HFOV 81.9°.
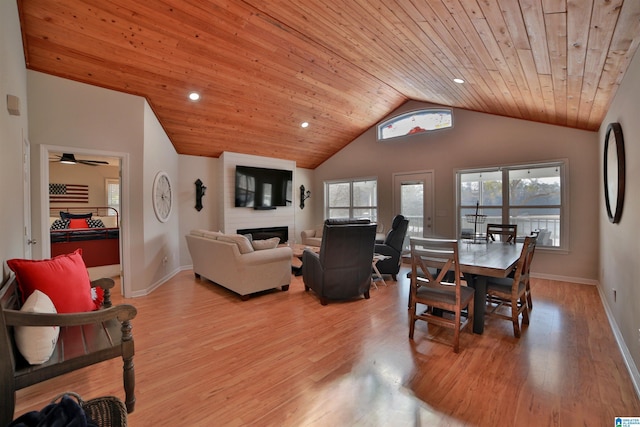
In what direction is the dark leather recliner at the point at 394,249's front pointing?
to the viewer's left

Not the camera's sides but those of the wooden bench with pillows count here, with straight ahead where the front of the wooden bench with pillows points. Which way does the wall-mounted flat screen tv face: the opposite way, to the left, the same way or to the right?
to the right

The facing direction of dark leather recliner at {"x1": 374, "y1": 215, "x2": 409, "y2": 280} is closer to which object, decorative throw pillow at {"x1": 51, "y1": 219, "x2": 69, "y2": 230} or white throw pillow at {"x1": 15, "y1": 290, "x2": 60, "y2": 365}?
the decorative throw pillow

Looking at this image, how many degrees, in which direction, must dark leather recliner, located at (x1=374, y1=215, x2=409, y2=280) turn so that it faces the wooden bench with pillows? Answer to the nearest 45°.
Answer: approximately 45° to its left

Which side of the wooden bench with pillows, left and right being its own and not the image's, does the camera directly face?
right

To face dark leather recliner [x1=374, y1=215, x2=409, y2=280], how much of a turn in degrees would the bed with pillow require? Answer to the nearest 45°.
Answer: approximately 45° to its left

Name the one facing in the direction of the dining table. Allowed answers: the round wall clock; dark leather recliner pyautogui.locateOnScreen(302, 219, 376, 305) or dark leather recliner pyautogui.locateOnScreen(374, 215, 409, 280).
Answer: the round wall clock

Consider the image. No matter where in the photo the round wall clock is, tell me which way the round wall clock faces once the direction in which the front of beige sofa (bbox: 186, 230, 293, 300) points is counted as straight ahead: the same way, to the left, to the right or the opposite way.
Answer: to the right

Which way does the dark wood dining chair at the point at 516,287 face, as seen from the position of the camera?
facing away from the viewer and to the left of the viewer

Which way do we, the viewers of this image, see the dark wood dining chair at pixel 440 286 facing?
facing away from the viewer and to the right of the viewer

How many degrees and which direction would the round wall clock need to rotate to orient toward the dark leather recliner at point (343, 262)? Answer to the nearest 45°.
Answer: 0° — it already faces it
